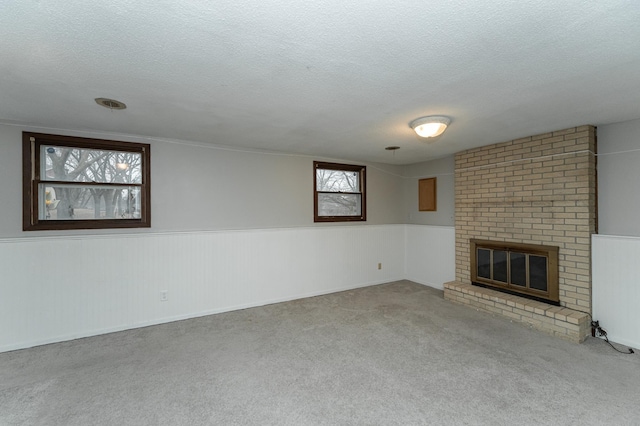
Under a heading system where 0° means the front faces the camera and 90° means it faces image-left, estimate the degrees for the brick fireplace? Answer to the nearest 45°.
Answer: approximately 45°

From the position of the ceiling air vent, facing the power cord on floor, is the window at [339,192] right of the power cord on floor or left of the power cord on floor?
left

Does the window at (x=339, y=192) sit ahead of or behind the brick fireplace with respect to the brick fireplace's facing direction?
ahead

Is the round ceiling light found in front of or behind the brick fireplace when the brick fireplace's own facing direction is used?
in front

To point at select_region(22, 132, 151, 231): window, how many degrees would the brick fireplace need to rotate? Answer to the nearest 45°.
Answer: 0° — it already faces it

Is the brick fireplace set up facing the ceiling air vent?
yes

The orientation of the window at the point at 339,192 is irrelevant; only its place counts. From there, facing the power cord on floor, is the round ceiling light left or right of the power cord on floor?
right
